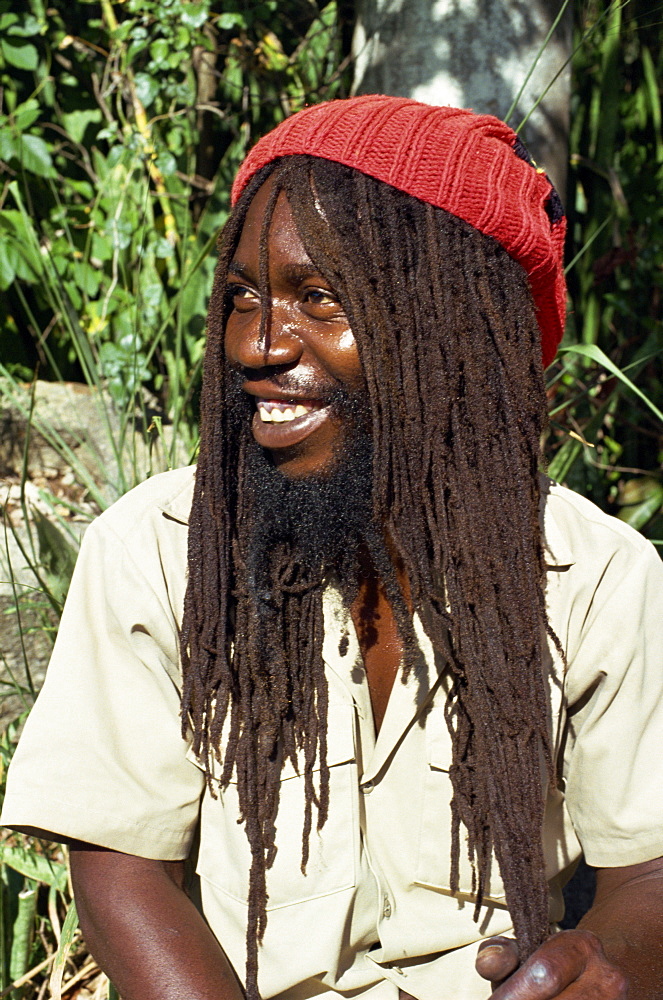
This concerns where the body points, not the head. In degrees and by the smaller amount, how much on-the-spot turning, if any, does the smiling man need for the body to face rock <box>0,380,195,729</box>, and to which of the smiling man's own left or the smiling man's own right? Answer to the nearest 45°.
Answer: approximately 135° to the smiling man's own right

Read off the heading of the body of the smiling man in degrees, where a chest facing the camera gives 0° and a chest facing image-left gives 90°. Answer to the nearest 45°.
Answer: approximately 0°

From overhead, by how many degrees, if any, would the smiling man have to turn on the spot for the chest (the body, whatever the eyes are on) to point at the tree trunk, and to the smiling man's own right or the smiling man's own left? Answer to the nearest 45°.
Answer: approximately 180°

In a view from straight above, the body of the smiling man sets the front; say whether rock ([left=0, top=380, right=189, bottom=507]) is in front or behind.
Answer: behind
